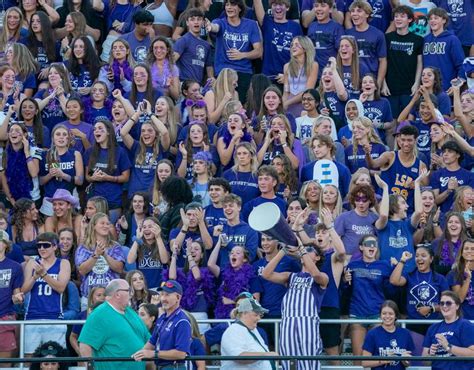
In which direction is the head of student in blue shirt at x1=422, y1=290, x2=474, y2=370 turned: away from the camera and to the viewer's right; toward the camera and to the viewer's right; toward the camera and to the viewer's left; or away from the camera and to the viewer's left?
toward the camera and to the viewer's left

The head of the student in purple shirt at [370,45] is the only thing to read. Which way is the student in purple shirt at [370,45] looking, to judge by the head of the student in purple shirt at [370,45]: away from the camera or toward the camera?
toward the camera

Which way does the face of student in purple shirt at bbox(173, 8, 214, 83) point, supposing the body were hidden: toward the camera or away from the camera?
toward the camera

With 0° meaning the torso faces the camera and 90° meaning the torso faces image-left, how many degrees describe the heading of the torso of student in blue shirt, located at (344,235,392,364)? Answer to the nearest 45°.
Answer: approximately 0°

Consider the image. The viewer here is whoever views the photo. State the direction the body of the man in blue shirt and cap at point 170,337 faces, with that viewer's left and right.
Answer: facing the viewer and to the left of the viewer

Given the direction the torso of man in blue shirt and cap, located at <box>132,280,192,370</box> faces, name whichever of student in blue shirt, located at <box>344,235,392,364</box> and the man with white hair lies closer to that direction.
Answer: the man with white hair

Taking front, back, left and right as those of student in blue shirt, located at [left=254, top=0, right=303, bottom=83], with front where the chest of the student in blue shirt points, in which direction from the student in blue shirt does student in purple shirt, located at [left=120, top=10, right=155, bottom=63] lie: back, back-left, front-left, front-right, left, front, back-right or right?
right

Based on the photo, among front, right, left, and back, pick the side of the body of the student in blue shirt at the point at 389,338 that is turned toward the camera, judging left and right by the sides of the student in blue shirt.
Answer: front

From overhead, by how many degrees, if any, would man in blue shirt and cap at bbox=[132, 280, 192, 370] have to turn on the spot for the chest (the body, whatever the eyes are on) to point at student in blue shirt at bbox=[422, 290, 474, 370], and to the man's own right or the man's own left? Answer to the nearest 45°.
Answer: approximately 135° to the man's own left

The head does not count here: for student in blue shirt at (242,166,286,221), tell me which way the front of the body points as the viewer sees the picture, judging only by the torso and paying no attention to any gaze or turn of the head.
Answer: toward the camera

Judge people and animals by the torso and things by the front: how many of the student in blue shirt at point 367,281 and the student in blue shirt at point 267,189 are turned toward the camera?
2

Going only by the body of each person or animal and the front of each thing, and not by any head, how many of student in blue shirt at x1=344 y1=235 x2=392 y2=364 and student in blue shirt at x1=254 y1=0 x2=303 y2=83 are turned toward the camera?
2
